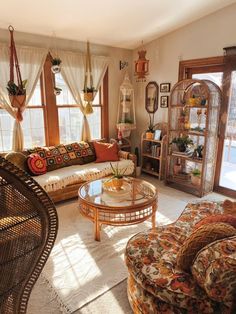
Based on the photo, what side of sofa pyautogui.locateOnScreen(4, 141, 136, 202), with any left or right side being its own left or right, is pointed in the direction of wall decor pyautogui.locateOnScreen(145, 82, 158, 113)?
left

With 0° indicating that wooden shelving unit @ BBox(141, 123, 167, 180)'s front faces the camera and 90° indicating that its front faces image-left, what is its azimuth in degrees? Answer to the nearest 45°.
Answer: approximately 45°

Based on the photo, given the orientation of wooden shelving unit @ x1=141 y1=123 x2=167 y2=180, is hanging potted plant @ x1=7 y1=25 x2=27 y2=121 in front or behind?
in front

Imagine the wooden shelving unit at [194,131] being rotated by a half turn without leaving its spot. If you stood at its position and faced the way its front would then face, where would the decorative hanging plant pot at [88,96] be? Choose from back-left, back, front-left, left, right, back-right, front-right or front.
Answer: back-left

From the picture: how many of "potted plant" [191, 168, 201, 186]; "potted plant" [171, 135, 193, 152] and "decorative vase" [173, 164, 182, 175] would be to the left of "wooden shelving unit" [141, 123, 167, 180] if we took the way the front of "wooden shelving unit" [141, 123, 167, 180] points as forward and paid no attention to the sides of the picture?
3

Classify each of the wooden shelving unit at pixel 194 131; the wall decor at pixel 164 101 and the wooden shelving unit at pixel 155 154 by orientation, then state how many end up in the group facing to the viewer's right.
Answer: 0

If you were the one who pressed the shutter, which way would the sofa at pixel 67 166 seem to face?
facing the viewer and to the right of the viewer

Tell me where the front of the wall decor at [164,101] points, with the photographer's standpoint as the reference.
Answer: facing the viewer and to the left of the viewer

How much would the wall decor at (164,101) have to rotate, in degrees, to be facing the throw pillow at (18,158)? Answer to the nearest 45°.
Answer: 0° — it already faces it

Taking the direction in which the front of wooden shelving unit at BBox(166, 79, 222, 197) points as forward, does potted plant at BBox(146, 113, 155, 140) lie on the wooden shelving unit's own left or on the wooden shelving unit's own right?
on the wooden shelving unit's own right

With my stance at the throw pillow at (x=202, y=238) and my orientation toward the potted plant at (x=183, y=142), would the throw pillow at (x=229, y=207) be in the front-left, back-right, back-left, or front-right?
front-right
